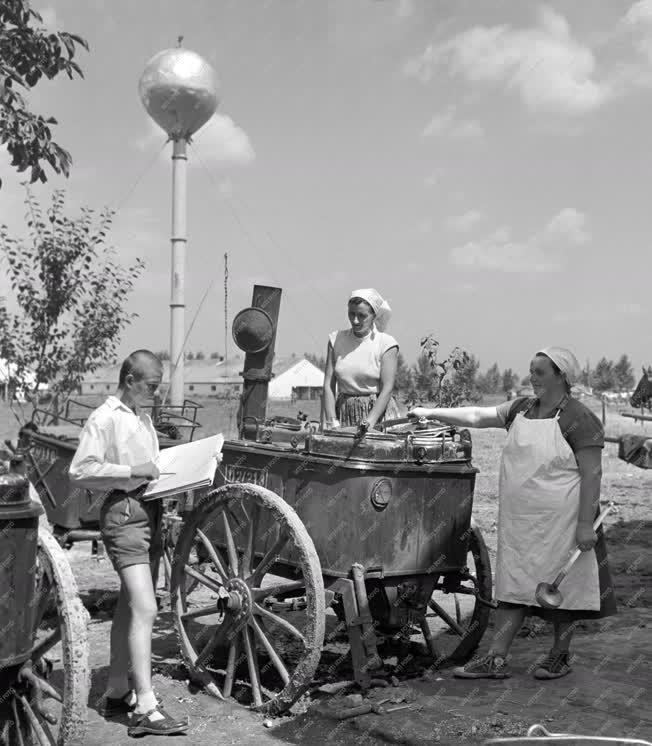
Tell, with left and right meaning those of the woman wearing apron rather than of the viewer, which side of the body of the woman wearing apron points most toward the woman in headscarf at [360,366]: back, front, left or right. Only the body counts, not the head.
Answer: right

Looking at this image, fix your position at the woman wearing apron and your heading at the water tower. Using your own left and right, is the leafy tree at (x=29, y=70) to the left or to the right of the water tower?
left

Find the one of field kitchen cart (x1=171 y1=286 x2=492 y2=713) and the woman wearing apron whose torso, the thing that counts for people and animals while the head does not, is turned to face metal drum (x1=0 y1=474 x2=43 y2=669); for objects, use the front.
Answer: the woman wearing apron

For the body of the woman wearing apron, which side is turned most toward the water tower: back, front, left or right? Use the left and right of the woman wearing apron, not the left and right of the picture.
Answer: right

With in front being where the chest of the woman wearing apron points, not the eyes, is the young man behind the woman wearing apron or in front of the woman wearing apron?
in front

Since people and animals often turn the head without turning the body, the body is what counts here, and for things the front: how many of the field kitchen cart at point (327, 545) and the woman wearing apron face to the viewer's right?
0

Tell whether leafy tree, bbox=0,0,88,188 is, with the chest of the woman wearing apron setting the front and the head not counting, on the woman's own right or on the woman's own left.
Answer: on the woman's own right

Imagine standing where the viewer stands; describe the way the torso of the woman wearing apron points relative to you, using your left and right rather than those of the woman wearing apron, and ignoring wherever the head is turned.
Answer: facing the viewer and to the left of the viewer

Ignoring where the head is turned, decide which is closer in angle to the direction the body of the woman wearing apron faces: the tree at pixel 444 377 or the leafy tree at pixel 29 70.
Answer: the leafy tree

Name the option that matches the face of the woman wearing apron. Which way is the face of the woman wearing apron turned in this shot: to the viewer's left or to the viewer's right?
to the viewer's left

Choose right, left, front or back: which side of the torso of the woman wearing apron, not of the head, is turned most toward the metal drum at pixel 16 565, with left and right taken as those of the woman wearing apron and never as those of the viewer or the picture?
front

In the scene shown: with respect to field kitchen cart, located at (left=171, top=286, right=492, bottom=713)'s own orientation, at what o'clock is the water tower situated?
The water tower is roughly at 1 o'clock from the field kitchen cart.

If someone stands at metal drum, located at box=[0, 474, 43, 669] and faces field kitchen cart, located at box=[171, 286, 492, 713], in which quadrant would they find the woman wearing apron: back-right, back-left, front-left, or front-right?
front-right
